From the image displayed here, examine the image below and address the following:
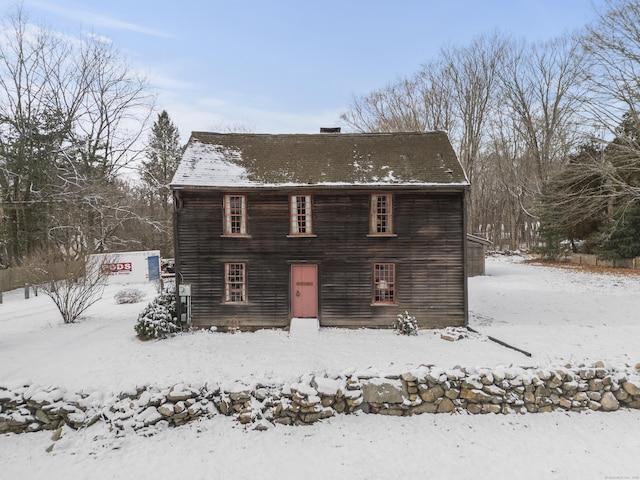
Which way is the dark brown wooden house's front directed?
toward the camera

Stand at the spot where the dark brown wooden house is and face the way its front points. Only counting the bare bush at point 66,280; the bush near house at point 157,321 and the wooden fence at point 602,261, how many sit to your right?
2

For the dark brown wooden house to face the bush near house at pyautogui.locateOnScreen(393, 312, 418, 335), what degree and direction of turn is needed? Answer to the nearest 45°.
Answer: approximately 90° to its left

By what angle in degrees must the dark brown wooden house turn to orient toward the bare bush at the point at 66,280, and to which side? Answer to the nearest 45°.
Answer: approximately 90° to its right

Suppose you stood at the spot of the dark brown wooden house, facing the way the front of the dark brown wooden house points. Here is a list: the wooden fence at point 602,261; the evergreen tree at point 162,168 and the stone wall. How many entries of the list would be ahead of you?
1

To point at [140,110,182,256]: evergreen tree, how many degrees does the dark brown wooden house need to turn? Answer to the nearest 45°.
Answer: approximately 135° to its right

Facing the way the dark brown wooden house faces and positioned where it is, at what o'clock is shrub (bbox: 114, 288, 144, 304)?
The shrub is roughly at 4 o'clock from the dark brown wooden house.

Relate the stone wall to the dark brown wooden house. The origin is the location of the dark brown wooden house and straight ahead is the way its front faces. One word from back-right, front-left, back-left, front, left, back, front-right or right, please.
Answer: front

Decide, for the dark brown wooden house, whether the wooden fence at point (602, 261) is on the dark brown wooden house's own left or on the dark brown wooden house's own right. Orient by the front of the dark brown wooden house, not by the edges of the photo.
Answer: on the dark brown wooden house's own left

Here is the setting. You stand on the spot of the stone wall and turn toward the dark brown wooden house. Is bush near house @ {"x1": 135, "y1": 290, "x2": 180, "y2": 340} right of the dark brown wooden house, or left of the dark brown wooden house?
left

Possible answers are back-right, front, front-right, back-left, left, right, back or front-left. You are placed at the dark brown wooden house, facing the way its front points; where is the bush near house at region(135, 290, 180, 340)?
right

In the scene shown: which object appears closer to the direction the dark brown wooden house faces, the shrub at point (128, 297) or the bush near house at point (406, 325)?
the bush near house

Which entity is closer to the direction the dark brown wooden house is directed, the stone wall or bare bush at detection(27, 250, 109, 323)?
the stone wall
